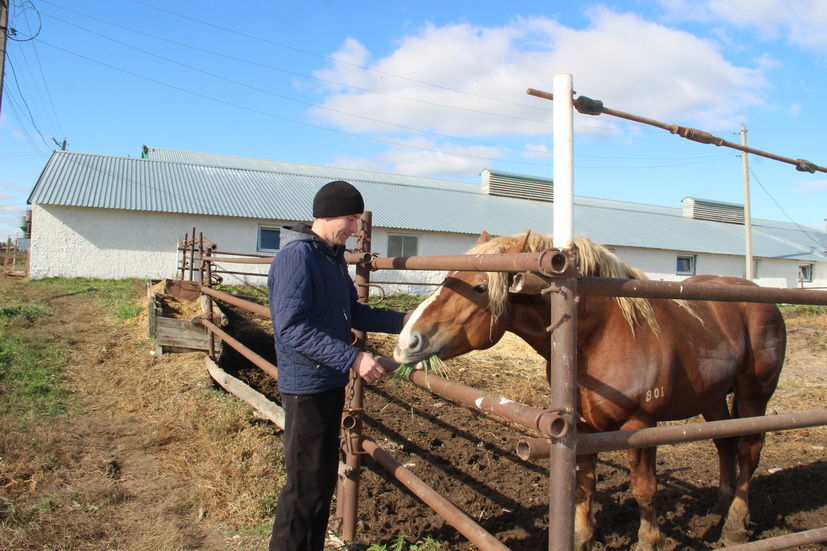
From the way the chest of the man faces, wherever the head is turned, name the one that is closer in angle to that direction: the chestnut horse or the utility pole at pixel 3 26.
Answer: the chestnut horse

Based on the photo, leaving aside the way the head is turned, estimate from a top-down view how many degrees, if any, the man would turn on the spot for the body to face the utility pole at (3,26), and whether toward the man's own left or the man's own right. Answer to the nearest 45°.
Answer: approximately 135° to the man's own left

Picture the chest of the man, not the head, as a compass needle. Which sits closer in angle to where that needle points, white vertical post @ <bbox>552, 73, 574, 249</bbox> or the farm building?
the white vertical post

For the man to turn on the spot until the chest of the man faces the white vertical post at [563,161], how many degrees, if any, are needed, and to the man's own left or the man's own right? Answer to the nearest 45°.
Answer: approximately 45° to the man's own right

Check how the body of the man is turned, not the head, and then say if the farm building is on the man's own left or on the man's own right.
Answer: on the man's own left

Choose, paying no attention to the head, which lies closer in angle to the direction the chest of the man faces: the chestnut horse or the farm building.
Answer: the chestnut horse

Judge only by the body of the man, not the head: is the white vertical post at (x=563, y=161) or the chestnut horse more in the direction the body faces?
the chestnut horse

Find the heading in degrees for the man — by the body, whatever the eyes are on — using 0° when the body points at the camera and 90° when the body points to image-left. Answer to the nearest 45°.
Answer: approximately 270°
